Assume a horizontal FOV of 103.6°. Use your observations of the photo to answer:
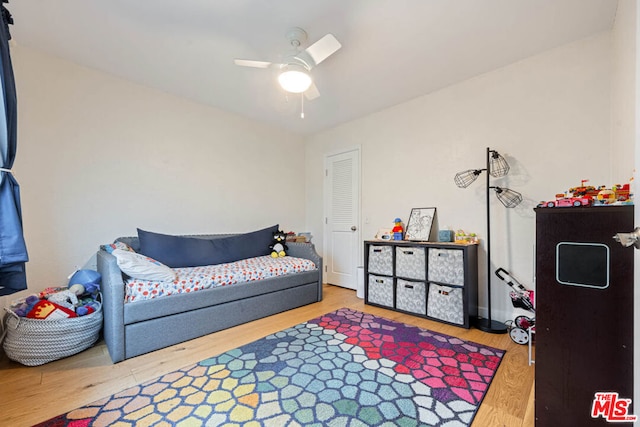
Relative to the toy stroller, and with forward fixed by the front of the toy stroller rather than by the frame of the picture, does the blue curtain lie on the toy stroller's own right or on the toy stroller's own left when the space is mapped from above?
on the toy stroller's own right

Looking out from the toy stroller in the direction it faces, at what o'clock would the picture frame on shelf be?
The picture frame on shelf is roughly at 7 o'clock from the toy stroller.

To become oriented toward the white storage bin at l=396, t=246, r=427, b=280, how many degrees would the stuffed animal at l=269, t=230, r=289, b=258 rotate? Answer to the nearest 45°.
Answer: approximately 45° to its left

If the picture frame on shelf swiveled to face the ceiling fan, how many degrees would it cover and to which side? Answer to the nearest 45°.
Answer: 0° — it already faces it

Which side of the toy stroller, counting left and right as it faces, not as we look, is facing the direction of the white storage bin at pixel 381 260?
back

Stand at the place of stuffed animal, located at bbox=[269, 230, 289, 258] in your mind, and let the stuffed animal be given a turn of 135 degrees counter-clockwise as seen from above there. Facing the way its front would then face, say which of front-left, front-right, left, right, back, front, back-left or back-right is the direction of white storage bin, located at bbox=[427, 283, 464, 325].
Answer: right

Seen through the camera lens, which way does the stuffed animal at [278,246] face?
facing the viewer

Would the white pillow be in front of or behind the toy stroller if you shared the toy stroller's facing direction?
behind

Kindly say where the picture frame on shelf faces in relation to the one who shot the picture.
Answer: facing the viewer and to the left of the viewer

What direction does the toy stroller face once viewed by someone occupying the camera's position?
facing to the right of the viewer

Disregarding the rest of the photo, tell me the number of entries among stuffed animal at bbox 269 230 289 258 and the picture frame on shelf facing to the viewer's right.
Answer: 0
